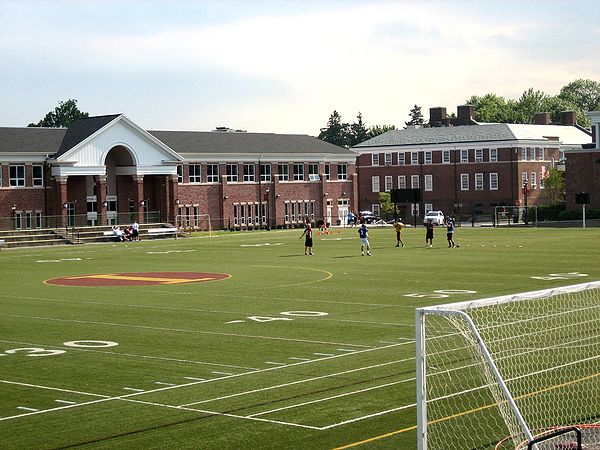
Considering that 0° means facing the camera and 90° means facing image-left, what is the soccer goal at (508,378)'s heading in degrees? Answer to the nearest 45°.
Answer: approximately 135°
